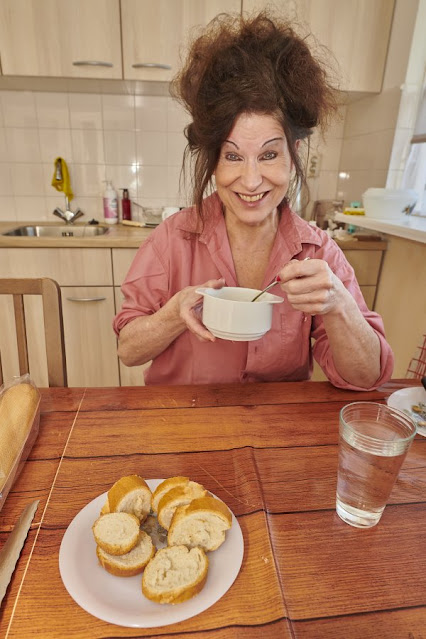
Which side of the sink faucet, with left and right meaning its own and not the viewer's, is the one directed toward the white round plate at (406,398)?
front

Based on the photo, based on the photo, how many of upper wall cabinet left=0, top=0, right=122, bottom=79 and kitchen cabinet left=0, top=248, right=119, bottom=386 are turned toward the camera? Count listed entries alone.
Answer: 2

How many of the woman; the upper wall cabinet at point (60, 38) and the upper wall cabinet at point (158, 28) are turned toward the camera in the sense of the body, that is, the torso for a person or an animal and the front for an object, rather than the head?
3

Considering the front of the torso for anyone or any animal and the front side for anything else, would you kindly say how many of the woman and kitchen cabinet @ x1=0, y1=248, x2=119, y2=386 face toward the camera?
2

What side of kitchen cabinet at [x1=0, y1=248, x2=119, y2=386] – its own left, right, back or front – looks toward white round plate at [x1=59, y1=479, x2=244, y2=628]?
front

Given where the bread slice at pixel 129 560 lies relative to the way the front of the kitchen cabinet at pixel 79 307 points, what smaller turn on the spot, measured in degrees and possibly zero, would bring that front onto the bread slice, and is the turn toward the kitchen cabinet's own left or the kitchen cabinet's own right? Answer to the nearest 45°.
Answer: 0° — it already faces it

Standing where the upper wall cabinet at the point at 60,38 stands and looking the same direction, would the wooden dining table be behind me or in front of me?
in front

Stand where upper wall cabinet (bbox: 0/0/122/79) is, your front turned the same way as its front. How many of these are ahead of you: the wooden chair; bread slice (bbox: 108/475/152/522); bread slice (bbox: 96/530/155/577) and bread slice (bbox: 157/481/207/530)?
4
